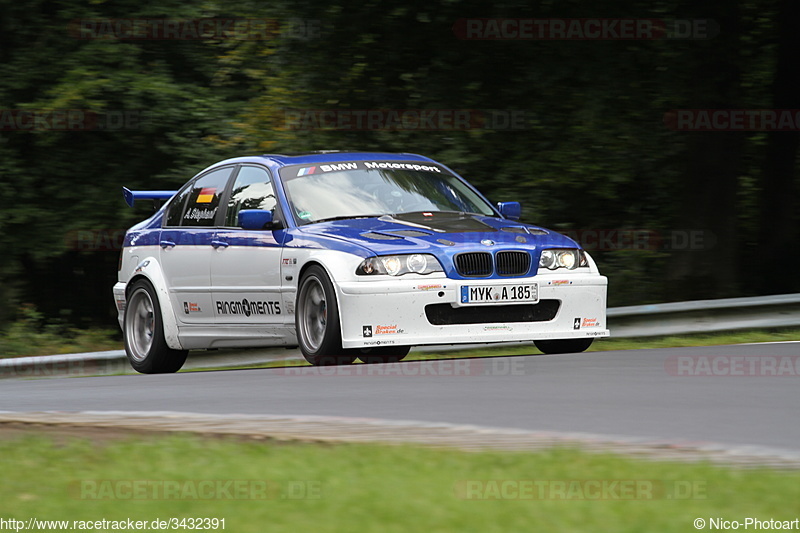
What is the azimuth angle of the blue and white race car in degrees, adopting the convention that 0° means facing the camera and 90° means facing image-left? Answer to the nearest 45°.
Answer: approximately 315°
